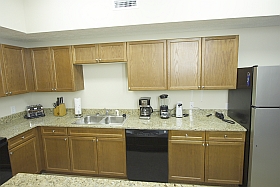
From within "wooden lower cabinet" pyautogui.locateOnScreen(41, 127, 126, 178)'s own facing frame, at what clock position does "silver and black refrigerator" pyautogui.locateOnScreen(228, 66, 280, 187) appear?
The silver and black refrigerator is roughly at 10 o'clock from the wooden lower cabinet.

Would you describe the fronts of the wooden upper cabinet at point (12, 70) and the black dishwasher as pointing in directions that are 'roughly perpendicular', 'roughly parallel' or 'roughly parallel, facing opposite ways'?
roughly perpendicular

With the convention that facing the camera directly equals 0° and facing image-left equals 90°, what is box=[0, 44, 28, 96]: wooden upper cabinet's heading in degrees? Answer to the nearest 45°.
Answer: approximately 315°

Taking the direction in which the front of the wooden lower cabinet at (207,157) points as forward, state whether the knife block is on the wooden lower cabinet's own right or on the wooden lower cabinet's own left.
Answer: on the wooden lower cabinet's own right

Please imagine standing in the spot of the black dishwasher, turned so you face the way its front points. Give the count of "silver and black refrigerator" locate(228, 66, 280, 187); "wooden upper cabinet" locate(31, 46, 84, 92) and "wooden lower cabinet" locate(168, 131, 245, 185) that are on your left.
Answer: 2

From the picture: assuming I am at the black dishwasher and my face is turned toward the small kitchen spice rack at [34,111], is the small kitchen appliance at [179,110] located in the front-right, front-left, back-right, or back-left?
back-right

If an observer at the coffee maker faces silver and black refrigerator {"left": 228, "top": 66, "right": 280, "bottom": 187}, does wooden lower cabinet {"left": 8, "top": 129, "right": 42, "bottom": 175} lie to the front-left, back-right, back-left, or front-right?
back-right

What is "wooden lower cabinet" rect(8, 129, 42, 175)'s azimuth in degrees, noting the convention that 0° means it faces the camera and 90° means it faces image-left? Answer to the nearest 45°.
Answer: approximately 315°

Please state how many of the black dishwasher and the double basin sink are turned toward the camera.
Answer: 2

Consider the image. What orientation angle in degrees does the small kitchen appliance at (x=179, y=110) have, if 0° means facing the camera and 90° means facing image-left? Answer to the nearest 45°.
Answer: approximately 0°
